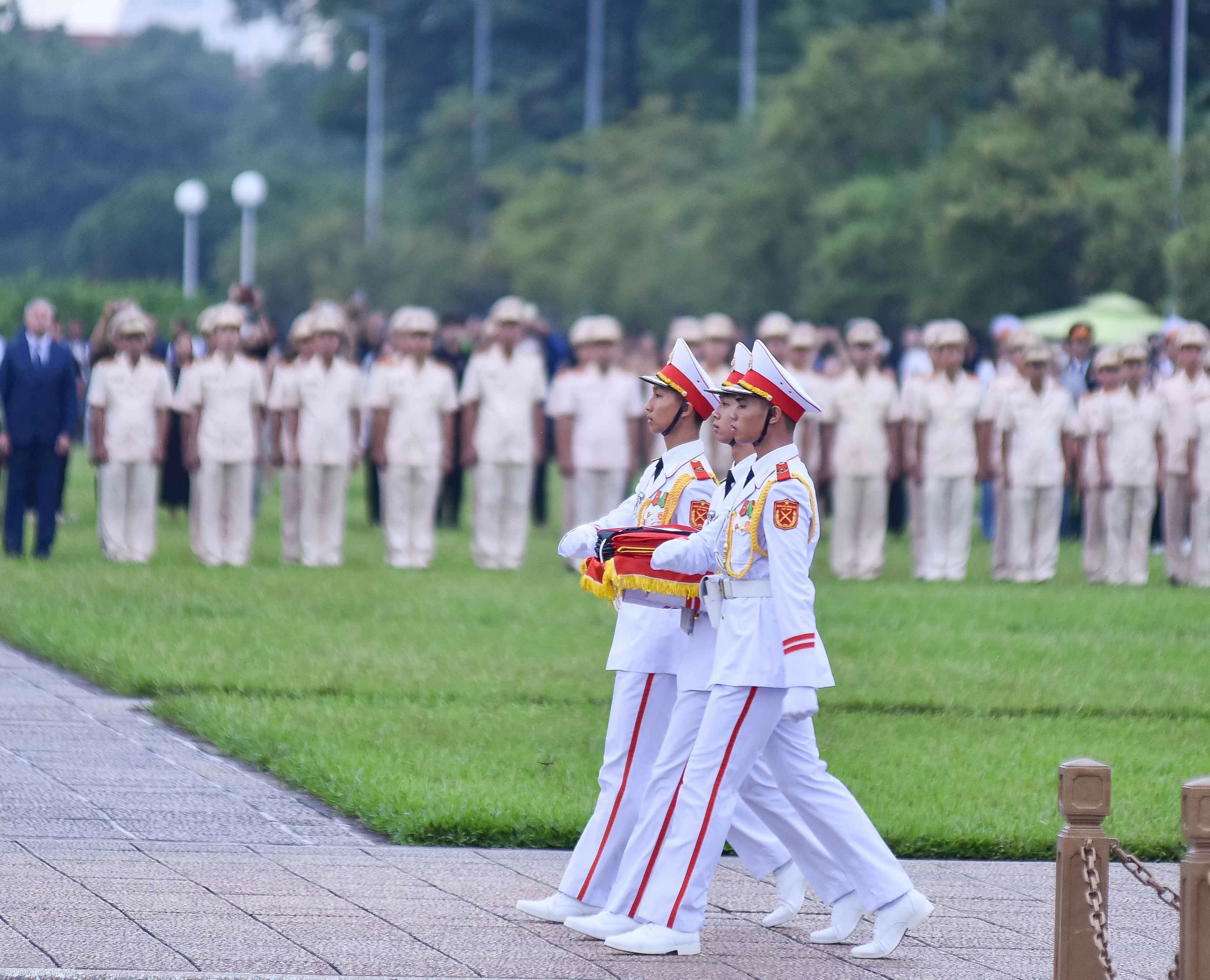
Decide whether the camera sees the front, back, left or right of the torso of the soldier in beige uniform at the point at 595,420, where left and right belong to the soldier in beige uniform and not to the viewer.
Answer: front

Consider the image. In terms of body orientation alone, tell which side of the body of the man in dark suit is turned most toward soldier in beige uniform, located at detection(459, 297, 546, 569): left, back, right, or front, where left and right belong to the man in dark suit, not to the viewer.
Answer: left

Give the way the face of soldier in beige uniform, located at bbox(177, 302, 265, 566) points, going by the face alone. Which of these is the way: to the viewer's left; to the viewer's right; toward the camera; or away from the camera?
toward the camera

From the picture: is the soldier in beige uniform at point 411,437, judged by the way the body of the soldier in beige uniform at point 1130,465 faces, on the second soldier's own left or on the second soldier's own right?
on the second soldier's own right

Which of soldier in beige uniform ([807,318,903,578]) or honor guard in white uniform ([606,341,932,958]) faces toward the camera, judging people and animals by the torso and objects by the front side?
the soldier in beige uniform

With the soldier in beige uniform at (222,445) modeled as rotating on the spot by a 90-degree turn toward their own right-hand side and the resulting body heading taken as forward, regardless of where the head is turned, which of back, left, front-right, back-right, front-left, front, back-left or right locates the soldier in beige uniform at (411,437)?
back

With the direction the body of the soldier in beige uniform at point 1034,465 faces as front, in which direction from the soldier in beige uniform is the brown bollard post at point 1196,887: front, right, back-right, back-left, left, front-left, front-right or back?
front

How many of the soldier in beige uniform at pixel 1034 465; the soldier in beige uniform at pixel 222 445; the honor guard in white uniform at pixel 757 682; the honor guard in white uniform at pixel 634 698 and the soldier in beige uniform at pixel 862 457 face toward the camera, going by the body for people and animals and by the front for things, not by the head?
3

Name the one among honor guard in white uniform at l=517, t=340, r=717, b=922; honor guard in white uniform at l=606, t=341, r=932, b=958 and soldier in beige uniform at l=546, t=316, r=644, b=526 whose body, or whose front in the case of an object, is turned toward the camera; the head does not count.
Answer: the soldier in beige uniform

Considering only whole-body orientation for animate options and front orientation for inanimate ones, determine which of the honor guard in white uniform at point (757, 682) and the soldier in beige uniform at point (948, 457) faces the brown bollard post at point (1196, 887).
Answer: the soldier in beige uniform

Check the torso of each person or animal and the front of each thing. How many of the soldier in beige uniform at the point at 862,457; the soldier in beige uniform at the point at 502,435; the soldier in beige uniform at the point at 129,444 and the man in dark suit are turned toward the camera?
4

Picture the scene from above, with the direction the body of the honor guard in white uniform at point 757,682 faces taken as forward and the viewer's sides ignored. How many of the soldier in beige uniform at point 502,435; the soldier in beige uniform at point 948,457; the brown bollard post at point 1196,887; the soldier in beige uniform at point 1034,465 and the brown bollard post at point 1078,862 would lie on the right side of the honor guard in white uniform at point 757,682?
3

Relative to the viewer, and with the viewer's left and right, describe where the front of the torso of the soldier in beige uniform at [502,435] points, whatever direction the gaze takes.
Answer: facing the viewer

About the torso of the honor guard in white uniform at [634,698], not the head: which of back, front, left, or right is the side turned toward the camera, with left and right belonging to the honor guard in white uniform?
left

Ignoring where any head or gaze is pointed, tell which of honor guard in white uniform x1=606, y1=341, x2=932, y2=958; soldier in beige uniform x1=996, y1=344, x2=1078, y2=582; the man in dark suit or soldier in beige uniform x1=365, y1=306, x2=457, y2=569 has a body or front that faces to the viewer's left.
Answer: the honor guard in white uniform

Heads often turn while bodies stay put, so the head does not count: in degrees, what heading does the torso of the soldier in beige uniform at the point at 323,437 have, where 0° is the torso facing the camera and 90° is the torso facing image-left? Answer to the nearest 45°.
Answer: approximately 0°

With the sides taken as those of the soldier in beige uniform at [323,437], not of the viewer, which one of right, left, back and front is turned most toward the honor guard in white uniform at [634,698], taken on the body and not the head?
front

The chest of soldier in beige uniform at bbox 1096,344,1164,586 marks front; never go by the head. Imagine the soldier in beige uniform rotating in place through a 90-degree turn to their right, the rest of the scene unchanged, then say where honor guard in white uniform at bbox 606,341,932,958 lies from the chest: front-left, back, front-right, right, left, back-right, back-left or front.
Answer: left

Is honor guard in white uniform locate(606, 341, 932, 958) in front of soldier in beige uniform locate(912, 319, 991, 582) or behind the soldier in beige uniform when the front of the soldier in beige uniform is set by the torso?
in front

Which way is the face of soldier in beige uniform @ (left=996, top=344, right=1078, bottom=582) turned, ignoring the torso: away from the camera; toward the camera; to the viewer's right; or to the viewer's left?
toward the camera

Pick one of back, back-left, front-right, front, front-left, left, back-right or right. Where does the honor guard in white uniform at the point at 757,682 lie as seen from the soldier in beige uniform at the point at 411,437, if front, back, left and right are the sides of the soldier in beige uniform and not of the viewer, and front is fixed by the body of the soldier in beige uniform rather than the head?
front

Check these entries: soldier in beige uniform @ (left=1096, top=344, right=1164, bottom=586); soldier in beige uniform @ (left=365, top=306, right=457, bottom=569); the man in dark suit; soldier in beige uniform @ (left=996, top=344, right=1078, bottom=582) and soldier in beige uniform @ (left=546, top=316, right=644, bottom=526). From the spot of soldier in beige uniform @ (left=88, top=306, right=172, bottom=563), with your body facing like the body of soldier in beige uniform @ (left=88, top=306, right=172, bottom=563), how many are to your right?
1
